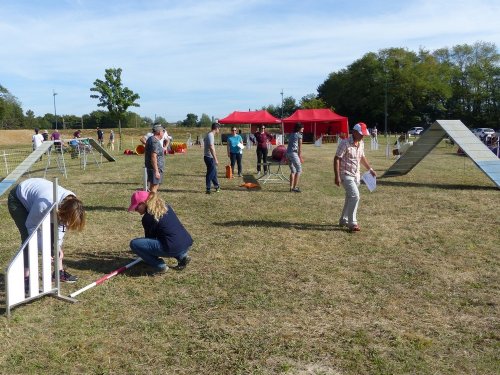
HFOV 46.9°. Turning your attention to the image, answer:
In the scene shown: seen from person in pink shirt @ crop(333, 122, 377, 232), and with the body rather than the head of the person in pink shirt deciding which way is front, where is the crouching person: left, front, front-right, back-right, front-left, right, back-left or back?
right

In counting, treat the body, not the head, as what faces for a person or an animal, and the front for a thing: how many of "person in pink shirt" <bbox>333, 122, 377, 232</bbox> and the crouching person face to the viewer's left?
1

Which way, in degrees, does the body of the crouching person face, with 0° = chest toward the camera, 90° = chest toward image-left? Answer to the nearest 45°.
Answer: approximately 90°

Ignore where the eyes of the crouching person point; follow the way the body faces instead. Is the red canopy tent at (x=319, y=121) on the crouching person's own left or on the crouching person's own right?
on the crouching person's own right

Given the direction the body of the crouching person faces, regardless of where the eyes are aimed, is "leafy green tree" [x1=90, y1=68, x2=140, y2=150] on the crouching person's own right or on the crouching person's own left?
on the crouching person's own right

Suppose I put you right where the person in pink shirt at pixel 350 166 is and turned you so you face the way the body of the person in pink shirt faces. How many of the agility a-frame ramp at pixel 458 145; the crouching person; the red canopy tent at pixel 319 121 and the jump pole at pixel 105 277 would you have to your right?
2

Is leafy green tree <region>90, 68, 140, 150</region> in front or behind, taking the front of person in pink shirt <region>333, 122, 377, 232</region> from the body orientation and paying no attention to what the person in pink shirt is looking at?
behind

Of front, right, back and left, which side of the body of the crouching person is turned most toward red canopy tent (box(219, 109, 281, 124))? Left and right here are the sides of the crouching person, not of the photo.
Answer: right

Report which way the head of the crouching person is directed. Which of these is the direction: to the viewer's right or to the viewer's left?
to the viewer's left

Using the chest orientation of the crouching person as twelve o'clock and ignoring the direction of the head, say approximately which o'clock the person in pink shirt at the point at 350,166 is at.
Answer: The person in pink shirt is roughly at 5 o'clock from the crouching person.

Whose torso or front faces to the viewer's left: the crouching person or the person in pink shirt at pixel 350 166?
the crouching person
